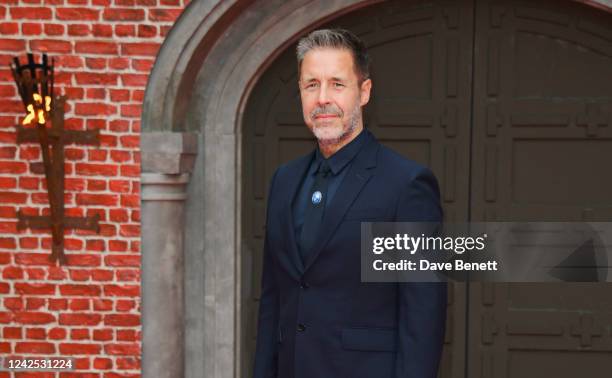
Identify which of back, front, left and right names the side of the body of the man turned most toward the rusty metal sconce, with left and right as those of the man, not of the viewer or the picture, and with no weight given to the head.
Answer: right

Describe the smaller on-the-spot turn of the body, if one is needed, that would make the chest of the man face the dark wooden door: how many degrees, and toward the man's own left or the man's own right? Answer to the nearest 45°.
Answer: approximately 180°

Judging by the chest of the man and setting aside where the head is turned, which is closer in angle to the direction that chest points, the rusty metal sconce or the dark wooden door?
the rusty metal sconce

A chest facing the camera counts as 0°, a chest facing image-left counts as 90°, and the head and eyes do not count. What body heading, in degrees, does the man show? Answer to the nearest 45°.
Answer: approximately 45°
